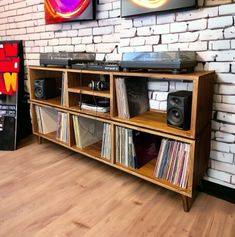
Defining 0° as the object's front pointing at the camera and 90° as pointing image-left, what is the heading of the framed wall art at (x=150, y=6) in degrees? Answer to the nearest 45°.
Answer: approximately 45°

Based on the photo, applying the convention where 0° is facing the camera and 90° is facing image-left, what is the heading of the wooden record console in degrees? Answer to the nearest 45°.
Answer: approximately 45°

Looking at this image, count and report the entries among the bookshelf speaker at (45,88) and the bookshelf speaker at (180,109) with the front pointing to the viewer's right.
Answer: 0

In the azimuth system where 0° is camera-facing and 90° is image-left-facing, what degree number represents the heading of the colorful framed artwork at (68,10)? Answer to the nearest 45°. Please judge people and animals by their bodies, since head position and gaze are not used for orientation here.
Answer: approximately 45°

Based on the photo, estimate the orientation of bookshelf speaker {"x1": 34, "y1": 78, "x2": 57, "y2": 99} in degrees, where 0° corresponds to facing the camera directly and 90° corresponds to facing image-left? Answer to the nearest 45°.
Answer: approximately 45°

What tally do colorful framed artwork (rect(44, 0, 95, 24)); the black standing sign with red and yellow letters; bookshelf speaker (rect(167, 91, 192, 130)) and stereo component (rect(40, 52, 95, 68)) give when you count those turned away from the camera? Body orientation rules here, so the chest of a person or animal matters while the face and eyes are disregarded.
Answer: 0

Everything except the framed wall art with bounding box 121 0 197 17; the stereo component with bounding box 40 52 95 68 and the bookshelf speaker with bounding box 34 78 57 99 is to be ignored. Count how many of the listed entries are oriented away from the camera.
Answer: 0

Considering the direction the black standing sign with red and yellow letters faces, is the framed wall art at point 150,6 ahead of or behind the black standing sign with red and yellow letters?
ahead

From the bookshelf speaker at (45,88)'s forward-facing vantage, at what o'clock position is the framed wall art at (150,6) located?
The framed wall art is roughly at 9 o'clock from the bookshelf speaker.

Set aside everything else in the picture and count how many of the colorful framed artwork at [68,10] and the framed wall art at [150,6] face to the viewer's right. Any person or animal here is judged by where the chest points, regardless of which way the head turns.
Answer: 0

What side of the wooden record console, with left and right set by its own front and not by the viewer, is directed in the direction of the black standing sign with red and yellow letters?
right

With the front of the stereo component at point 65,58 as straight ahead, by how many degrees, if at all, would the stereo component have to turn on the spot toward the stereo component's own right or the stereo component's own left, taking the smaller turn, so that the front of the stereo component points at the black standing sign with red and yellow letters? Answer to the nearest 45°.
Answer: approximately 90° to the stereo component's own right

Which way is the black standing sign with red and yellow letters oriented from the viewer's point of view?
toward the camera
